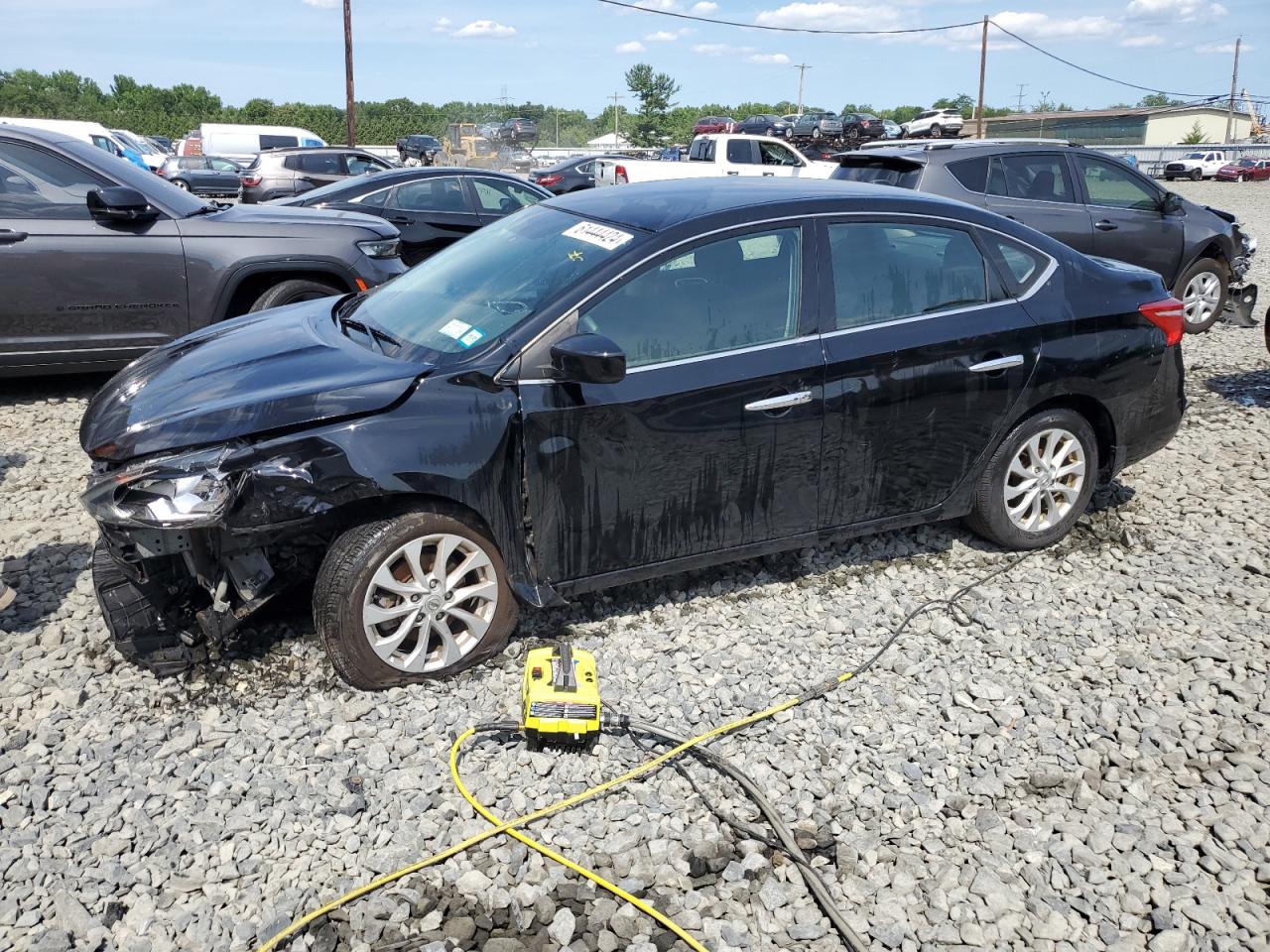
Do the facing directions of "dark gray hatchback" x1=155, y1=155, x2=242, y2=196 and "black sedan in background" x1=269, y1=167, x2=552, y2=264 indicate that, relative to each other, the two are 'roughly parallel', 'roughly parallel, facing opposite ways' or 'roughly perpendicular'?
roughly parallel

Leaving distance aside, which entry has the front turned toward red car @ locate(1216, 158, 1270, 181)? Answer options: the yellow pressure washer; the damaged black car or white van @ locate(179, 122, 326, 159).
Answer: the white van

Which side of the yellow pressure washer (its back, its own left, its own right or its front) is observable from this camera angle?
front

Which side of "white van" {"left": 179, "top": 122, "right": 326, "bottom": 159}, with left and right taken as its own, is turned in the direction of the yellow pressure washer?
right

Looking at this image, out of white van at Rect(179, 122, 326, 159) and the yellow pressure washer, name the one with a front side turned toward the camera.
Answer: the yellow pressure washer

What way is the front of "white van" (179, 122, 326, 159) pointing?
to the viewer's right

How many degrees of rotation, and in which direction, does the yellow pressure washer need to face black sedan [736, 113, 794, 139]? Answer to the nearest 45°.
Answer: approximately 180°

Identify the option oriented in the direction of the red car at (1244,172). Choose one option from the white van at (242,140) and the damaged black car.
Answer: the white van

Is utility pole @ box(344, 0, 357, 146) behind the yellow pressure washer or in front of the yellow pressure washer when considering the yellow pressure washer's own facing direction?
behind

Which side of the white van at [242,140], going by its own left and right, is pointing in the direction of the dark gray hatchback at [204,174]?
right

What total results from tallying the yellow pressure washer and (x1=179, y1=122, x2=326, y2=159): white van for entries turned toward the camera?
1

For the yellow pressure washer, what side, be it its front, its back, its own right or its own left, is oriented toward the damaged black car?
back

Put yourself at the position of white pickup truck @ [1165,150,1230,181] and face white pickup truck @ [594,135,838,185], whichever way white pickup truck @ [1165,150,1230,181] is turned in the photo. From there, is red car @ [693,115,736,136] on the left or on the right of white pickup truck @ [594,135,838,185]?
right
